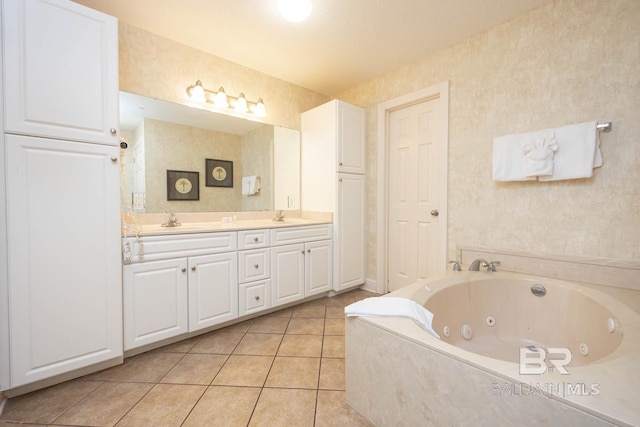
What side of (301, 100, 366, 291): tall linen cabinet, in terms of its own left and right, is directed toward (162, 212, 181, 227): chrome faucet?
right

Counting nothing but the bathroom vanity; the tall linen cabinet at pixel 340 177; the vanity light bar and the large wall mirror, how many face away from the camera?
0

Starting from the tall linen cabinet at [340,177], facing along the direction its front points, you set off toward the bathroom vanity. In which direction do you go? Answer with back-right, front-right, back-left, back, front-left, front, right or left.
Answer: right

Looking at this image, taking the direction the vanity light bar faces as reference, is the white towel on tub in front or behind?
in front

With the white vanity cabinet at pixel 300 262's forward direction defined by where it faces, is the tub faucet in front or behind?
in front

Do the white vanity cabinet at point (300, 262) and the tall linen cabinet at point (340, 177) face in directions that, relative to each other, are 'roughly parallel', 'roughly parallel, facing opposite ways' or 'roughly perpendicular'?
roughly parallel

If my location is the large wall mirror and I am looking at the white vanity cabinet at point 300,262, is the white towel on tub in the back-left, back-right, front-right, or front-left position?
front-right

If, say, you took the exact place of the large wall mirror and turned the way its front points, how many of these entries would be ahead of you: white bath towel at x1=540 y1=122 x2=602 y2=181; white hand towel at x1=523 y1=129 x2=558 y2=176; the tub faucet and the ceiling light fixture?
4

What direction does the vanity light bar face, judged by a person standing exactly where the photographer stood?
facing the viewer and to the right of the viewer

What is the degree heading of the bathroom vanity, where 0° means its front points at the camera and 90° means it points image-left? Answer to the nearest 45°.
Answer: approximately 315°
